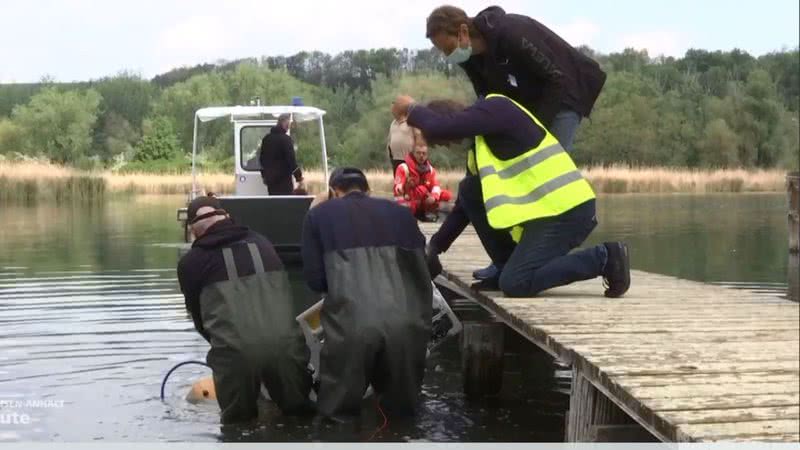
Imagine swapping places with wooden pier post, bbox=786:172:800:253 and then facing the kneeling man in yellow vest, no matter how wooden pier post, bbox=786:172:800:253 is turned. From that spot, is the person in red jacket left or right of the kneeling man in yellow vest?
right

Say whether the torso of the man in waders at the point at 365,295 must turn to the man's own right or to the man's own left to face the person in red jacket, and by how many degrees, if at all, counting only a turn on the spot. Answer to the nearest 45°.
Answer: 0° — they already face them

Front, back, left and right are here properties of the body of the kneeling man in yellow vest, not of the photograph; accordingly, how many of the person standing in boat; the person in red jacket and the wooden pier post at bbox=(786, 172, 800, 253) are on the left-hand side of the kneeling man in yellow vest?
0

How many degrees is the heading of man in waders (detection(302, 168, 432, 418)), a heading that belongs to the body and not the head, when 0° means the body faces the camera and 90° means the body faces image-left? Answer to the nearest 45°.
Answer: approximately 180°

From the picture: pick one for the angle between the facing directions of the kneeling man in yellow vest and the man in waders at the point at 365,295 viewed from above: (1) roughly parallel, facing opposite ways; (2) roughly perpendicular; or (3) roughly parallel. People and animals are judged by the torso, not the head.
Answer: roughly perpendicular

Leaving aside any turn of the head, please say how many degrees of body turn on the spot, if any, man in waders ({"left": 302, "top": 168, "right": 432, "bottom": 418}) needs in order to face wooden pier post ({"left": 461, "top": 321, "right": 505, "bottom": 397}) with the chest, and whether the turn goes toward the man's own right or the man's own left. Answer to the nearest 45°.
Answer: approximately 45° to the man's own right

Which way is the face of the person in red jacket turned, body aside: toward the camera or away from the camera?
toward the camera

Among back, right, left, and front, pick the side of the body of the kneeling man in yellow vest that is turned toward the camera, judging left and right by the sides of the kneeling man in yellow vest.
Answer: left

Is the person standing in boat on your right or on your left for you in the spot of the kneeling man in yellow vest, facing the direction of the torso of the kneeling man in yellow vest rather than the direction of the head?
on your right

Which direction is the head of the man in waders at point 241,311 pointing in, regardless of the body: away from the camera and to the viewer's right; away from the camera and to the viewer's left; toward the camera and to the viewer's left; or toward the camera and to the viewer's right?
away from the camera and to the viewer's left

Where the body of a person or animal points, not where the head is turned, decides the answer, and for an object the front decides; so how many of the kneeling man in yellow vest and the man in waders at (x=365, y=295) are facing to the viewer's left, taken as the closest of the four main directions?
1
